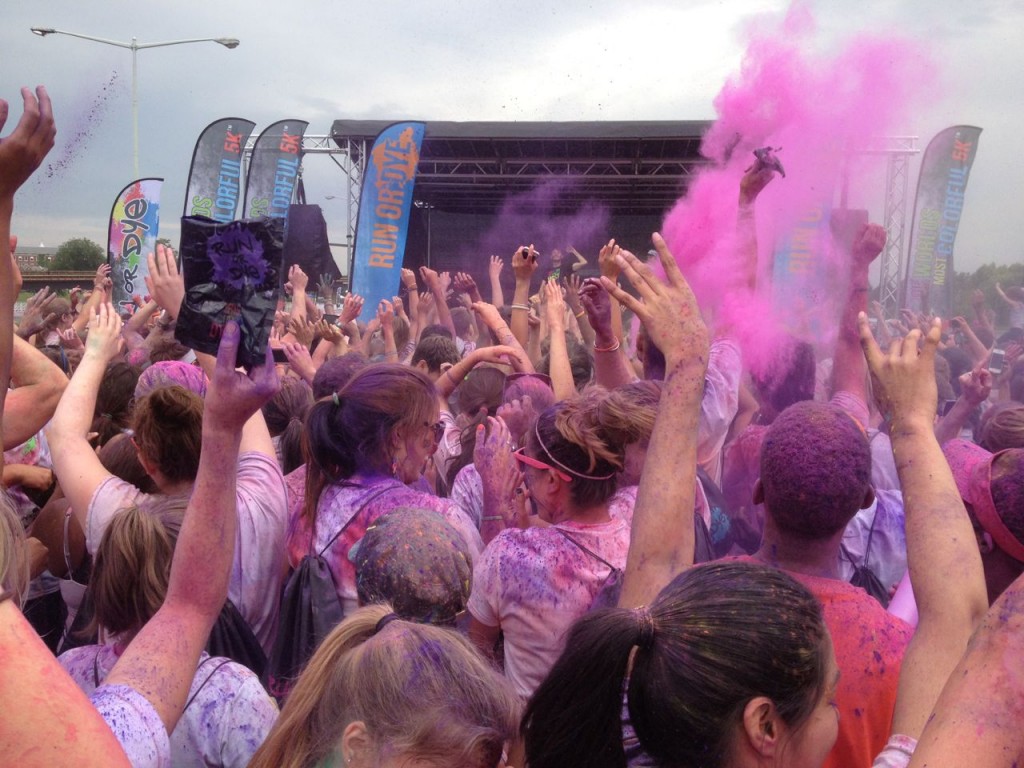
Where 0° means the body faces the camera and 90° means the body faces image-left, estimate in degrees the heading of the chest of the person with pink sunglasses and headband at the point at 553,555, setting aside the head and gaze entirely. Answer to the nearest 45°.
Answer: approximately 135°

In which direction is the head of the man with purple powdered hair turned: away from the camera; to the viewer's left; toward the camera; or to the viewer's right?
away from the camera

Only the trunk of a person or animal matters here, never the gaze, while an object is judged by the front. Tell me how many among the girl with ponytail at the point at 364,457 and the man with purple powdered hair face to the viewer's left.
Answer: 0

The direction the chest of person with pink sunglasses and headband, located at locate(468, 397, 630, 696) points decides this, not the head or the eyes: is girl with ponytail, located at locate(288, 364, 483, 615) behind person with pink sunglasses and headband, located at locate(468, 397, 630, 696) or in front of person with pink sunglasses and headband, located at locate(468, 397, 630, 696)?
in front

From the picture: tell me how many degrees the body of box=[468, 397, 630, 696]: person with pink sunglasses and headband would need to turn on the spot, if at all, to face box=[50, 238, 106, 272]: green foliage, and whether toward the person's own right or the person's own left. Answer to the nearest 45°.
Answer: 0° — they already face it

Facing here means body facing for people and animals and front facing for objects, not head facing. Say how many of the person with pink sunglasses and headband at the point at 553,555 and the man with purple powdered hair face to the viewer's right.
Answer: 0

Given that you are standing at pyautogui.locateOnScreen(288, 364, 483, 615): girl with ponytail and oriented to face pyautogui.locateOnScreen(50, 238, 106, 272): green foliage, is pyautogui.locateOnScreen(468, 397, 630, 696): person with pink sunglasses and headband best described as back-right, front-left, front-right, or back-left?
back-right

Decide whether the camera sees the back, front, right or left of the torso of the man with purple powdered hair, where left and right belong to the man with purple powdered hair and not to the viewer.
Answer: back

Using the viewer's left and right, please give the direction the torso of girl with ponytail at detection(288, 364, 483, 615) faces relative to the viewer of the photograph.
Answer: facing away from the viewer and to the right of the viewer

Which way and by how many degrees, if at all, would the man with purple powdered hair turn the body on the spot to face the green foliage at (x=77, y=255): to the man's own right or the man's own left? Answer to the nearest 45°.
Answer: approximately 45° to the man's own left
